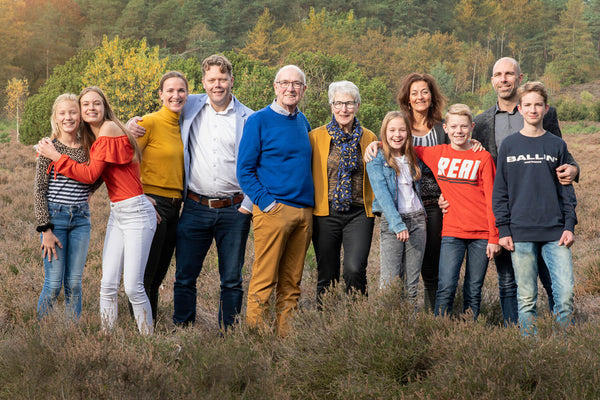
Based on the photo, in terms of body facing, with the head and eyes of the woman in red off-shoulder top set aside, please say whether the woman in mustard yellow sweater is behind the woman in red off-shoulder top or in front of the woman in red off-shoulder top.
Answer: behind

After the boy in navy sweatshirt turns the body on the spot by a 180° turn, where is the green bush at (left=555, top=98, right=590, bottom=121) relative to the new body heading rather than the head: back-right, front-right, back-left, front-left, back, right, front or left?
front

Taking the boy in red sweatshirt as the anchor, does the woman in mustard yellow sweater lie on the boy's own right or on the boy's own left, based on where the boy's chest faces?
on the boy's own right

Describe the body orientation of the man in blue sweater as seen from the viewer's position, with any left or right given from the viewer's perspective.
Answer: facing the viewer and to the right of the viewer

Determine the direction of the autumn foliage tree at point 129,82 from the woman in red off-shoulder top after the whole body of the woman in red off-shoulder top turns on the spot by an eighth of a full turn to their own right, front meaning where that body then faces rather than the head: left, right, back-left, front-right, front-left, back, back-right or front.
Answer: right

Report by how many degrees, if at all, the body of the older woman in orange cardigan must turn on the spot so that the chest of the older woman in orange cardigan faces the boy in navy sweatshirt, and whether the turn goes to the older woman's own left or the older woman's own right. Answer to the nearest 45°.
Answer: approximately 90° to the older woman's own left

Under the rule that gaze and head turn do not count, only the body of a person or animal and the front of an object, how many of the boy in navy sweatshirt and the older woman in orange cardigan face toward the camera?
2
